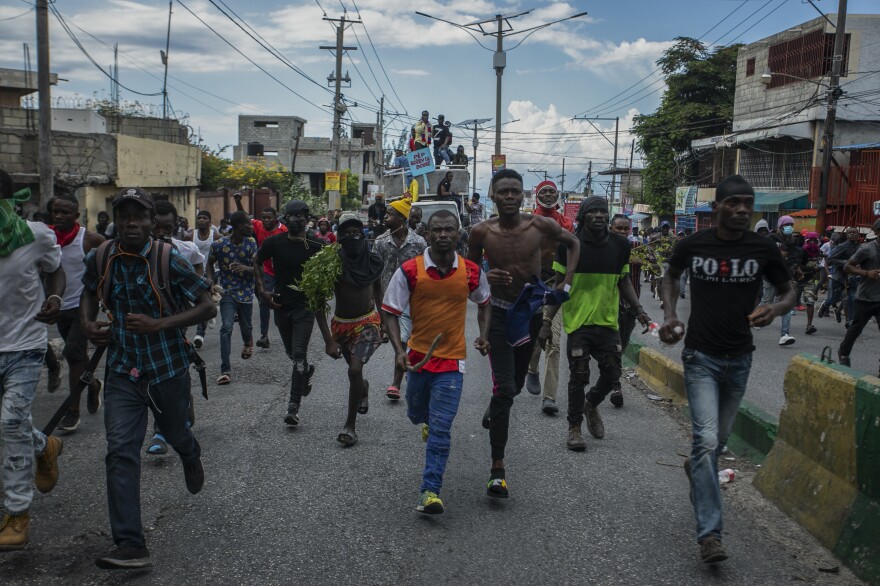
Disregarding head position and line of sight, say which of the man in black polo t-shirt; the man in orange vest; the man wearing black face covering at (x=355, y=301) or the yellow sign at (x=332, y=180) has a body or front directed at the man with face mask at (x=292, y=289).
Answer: the yellow sign

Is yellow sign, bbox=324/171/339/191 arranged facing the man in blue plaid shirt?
yes

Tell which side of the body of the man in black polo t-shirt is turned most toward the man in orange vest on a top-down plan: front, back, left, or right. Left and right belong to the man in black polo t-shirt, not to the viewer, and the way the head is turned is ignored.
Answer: right

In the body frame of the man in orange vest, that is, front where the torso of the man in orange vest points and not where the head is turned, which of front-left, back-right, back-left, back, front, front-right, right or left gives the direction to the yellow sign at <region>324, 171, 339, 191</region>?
back

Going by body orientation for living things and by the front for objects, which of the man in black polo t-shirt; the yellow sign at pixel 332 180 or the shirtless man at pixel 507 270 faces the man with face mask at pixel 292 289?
the yellow sign

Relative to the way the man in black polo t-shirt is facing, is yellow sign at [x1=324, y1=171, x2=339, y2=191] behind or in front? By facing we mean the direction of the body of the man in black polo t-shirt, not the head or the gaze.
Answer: behind

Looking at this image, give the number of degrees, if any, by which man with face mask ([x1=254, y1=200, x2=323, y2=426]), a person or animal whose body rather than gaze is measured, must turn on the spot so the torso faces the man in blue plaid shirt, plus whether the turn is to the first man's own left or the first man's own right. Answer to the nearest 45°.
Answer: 0° — they already face them

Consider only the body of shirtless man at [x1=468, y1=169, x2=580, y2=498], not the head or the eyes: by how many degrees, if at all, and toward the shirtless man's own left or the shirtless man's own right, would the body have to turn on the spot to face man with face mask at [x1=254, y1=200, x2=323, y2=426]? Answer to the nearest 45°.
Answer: approximately 135° to the shirtless man's own right
